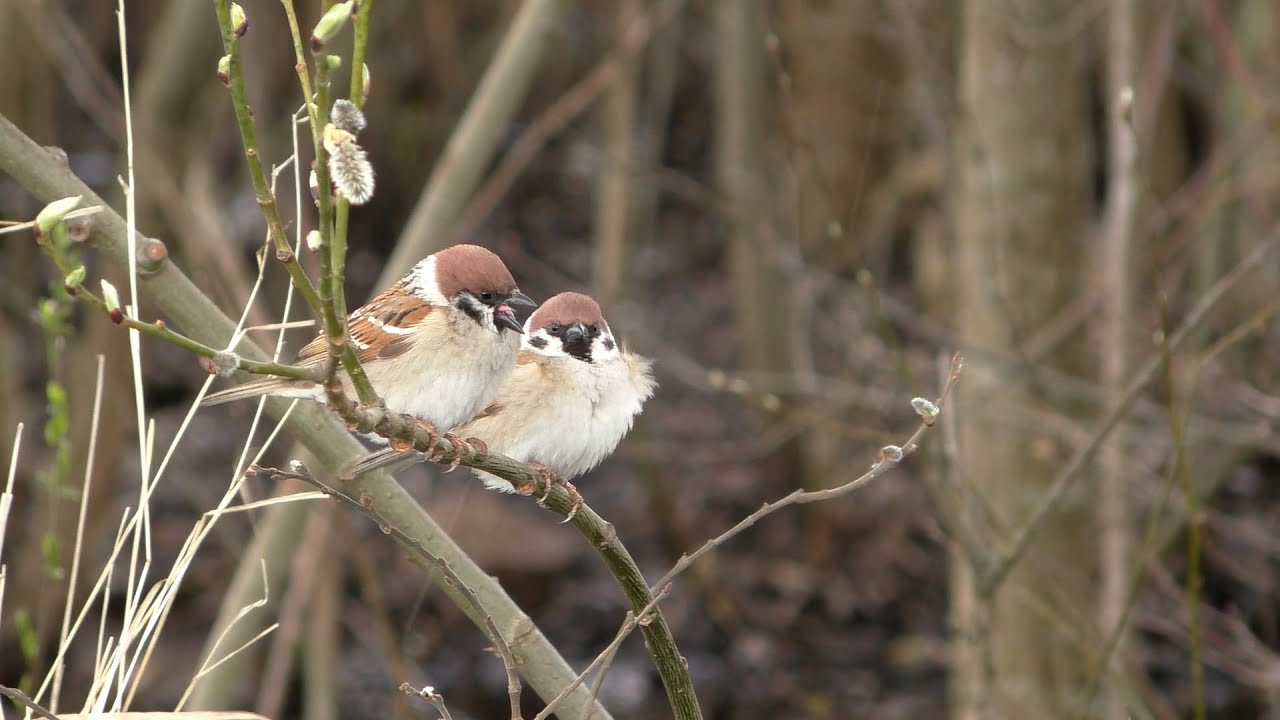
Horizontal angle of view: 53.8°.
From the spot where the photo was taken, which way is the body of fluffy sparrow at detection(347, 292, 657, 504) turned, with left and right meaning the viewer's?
facing the viewer and to the right of the viewer

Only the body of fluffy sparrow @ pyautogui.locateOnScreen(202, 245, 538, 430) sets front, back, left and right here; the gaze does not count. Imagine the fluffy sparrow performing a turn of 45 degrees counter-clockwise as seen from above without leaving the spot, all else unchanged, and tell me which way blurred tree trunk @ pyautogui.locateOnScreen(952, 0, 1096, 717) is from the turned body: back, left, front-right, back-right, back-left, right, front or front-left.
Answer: front-left

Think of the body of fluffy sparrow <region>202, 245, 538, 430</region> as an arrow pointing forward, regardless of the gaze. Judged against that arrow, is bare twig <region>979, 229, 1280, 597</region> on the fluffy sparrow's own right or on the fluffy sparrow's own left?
on the fluffy sparrow's own left

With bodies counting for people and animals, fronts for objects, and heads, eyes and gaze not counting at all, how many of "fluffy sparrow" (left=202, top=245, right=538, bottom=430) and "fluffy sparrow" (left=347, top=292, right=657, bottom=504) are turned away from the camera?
0

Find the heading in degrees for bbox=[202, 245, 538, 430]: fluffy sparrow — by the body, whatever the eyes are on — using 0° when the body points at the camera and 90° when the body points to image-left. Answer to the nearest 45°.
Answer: approximately 315°

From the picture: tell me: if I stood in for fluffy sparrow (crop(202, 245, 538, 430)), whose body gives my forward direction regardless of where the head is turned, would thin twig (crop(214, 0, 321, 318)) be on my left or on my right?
on my right
